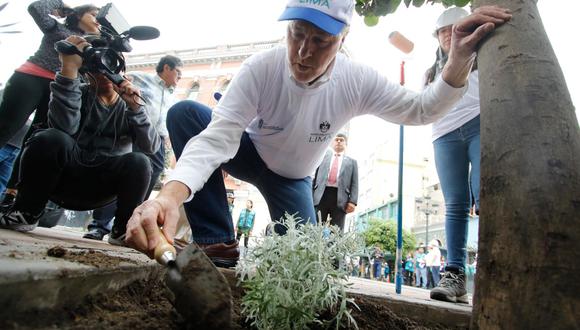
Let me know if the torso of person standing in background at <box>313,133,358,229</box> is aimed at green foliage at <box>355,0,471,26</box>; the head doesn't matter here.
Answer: yes

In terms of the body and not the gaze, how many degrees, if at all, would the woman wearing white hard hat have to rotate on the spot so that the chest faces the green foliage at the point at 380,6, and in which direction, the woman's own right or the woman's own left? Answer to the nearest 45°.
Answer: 0° — they already face it

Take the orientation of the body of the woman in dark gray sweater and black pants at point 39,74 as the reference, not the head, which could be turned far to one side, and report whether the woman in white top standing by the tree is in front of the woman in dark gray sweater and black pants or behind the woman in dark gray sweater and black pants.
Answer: in front

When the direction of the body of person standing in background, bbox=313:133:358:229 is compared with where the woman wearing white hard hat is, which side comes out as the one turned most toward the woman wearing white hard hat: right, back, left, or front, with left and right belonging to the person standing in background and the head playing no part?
front

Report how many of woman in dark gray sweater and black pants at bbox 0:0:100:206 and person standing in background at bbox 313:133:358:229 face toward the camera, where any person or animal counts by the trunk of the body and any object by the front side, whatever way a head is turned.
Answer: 1

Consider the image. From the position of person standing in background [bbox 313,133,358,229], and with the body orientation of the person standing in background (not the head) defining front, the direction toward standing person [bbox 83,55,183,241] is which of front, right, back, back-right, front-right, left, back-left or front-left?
front-right

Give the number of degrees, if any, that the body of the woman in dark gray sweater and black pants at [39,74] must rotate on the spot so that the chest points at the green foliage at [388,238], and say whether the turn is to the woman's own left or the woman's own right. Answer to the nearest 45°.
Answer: approximately 45° to the woman's own left

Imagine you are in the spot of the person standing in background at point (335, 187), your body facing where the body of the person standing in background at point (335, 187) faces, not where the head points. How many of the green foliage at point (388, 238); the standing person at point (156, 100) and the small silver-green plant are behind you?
1

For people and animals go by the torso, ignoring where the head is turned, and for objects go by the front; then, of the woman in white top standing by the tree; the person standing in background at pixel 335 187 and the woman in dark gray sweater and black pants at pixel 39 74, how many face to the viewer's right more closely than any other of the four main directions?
1

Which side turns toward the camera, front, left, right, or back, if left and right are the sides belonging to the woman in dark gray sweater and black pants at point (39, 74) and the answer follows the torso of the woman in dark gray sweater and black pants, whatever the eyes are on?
right
